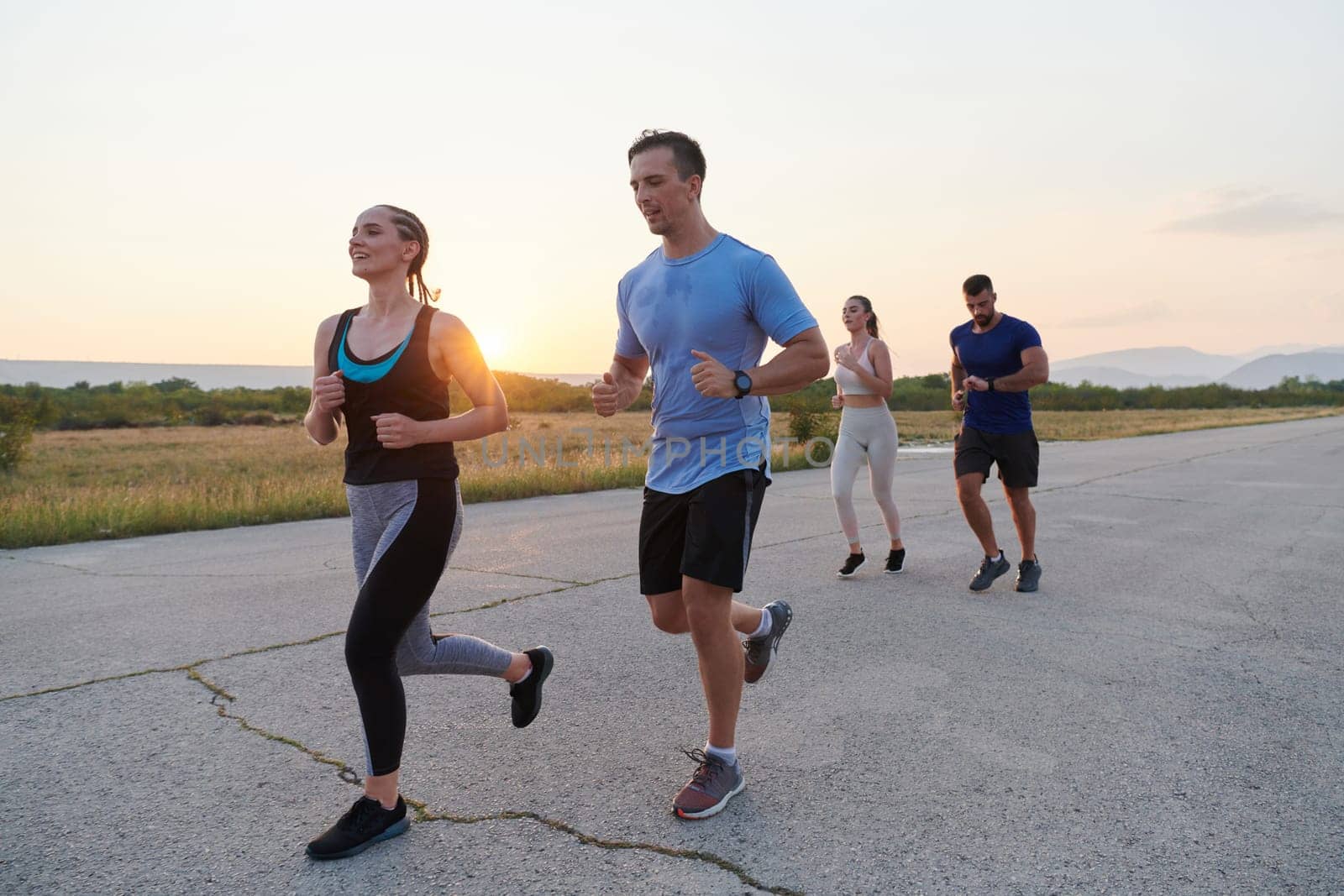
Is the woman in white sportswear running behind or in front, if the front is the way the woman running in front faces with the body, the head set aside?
behind

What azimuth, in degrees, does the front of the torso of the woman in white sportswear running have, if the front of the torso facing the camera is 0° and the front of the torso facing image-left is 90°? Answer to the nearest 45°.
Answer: approximately 45°

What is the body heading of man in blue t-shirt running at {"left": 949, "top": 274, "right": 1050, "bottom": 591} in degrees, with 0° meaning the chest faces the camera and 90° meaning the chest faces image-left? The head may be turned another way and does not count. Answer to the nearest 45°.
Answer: approximately 45°

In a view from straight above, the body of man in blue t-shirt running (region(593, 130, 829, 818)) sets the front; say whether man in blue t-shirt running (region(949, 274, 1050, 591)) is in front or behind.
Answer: behind

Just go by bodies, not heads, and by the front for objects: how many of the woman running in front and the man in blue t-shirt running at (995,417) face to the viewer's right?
0

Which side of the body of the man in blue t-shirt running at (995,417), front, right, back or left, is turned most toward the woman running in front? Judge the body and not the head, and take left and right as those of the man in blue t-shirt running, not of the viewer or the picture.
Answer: front

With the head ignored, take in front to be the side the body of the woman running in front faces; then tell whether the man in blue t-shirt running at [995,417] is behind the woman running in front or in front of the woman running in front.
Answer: behind

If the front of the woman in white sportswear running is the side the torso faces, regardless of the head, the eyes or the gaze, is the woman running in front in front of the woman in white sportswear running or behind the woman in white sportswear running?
in front

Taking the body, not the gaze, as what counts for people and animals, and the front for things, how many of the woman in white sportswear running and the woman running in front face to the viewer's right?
0

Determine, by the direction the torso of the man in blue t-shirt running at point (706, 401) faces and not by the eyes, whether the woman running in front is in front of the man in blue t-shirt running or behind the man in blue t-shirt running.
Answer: in front

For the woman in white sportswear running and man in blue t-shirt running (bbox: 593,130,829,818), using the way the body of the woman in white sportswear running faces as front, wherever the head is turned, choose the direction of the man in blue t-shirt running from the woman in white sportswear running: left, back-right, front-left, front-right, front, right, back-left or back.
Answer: front-left

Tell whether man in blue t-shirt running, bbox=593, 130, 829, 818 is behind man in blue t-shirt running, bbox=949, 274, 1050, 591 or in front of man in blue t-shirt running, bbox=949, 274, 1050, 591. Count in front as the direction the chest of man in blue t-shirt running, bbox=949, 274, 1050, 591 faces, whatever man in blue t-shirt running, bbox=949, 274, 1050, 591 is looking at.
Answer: in front

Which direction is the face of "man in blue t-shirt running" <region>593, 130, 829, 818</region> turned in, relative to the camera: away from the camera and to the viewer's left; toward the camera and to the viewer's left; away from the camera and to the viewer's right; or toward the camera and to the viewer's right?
toward the camera and to the viewer's left
